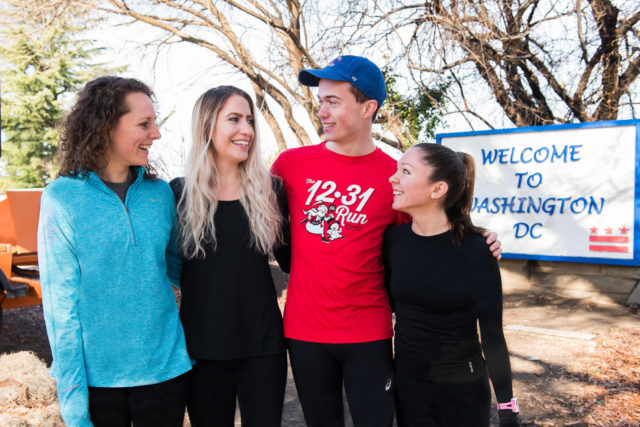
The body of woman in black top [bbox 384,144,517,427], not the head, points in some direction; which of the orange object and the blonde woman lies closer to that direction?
the blonde woman

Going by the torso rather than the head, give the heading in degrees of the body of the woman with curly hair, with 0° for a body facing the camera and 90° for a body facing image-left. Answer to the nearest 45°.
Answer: approximately 315°

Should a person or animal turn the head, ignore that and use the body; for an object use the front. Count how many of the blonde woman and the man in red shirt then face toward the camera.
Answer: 2

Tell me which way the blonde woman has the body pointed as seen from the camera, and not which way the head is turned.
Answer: toward the camera

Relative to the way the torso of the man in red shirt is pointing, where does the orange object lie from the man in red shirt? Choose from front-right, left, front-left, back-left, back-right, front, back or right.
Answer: back-right

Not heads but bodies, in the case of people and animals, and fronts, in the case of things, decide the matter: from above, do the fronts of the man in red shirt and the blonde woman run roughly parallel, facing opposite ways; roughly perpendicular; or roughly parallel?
roughly parallel

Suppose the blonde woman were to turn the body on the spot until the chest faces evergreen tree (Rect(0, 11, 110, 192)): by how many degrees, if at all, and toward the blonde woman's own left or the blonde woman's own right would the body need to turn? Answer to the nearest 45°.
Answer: approximately 180°

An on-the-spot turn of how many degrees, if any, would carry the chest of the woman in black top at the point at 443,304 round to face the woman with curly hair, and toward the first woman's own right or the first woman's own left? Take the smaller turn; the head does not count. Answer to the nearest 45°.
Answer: approximately 45° to the first woman's own right

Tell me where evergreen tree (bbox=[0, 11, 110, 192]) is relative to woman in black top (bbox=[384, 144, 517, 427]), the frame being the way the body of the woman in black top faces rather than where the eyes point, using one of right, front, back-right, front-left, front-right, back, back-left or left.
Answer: right

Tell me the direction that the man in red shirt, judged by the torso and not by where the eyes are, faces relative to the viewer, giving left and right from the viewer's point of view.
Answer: facing the viewer

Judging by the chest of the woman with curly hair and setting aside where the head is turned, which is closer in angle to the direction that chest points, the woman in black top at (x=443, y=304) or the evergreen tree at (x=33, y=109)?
the woman in black top

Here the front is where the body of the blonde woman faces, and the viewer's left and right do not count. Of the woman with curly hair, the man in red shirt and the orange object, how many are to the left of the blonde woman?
1
